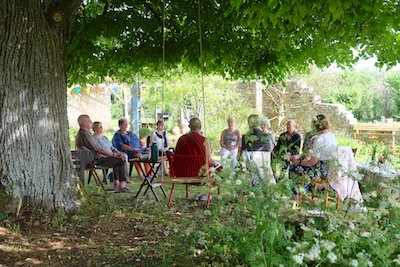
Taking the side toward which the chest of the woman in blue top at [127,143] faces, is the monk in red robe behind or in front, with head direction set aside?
in front

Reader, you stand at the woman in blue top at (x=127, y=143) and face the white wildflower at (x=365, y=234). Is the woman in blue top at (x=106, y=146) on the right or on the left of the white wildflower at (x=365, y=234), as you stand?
right

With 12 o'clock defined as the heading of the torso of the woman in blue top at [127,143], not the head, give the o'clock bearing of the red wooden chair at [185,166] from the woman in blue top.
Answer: The red wooden chair is roughly at 1 o'clock from the woman in blue top.

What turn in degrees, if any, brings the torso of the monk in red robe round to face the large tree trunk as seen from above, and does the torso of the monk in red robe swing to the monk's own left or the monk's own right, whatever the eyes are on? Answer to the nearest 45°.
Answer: approximately 135° to the monk's own left

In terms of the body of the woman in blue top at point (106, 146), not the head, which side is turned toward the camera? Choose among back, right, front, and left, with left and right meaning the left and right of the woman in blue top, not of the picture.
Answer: right

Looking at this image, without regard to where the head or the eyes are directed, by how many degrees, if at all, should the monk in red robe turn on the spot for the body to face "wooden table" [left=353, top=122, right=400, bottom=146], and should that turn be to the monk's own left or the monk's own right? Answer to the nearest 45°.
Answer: approximately 45° to the monk's own right

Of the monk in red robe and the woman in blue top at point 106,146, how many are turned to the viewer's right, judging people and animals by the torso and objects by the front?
1

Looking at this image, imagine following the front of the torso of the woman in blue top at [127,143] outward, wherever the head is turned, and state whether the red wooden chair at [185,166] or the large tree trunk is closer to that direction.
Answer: the red wooden chair

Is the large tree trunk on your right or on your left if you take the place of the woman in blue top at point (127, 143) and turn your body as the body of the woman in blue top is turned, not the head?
on your right

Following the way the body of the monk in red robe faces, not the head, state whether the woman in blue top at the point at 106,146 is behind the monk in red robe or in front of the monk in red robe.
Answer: in front

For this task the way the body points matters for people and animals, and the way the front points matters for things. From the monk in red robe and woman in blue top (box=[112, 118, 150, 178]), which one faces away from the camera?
the monk in red robe

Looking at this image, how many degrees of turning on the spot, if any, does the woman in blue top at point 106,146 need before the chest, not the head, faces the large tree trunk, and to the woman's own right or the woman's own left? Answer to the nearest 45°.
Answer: approximately 90° to the woman's own right

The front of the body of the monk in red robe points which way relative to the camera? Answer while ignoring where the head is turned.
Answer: away from the camera
